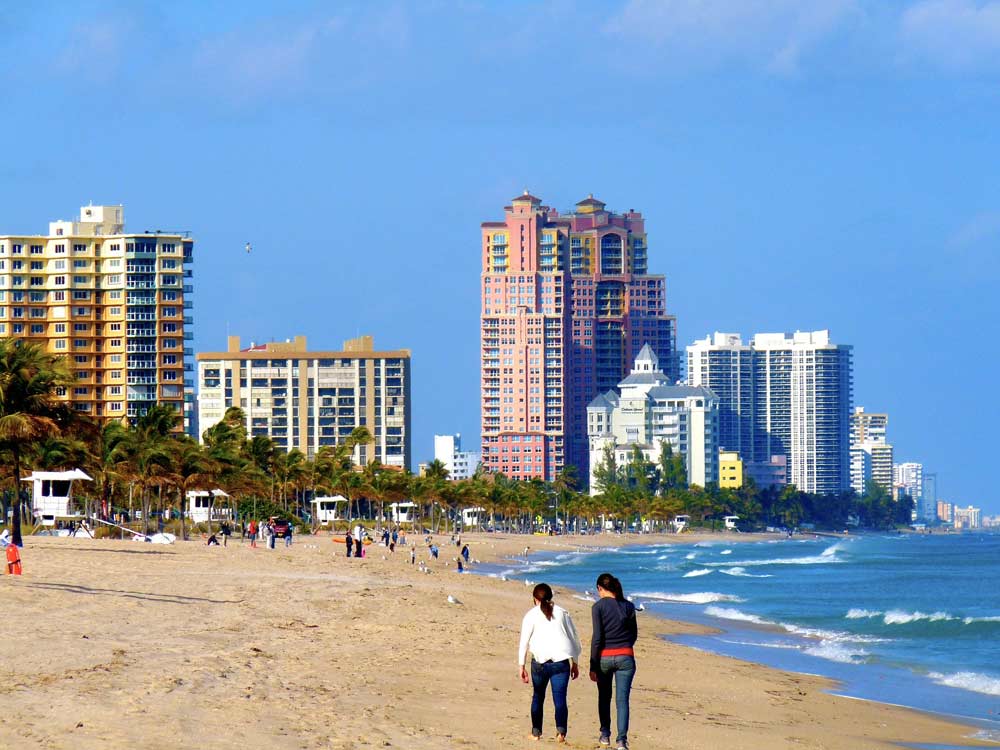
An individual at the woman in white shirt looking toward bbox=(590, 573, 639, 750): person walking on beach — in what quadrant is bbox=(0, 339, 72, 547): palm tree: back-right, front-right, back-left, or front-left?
back-left

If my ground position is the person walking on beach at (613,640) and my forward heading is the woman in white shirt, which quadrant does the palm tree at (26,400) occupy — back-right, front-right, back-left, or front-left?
front-right

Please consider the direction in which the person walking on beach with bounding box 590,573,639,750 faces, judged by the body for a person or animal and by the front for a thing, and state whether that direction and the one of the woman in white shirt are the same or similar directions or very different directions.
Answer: same or similar directions

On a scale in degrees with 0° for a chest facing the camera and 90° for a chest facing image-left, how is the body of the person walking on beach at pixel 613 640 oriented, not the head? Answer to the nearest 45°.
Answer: approximately 180°

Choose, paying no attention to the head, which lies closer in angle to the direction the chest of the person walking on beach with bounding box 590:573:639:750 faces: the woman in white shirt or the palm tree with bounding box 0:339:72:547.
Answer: the palm tree

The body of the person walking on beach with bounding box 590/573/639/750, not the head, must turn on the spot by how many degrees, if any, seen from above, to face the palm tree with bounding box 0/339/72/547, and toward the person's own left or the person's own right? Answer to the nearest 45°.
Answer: approximately 45° to the person's own left

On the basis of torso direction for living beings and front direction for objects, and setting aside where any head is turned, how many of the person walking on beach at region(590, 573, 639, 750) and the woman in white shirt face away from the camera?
2

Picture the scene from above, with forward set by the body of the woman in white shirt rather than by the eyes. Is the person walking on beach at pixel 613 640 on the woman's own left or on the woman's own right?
on the woman's own right

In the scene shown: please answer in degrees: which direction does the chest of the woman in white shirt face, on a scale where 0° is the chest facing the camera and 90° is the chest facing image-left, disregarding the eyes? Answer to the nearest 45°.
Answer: approximately 180°

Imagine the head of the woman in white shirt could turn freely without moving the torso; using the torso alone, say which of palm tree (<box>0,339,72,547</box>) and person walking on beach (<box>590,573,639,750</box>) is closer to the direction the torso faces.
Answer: the palm tree

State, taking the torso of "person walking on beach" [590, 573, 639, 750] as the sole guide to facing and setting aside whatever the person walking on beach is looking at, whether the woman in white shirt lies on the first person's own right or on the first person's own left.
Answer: on the first person's own left
